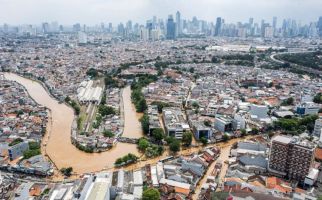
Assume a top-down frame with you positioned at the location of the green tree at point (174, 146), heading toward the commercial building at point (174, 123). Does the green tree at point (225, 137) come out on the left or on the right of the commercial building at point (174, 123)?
right

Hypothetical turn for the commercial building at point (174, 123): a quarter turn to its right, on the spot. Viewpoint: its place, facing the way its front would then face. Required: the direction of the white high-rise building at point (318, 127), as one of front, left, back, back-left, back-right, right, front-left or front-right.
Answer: back

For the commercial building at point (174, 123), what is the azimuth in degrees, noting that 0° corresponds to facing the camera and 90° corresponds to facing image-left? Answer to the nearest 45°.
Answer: approximately 0°

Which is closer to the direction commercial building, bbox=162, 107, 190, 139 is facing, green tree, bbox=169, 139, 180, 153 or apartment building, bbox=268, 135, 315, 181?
the green tree

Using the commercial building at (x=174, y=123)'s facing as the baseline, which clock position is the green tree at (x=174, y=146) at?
The green tree is roughly at 12 o'clock from the commercial building.

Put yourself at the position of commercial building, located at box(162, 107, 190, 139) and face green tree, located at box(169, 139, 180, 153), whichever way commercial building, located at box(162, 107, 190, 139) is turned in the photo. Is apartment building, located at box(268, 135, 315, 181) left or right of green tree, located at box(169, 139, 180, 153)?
left

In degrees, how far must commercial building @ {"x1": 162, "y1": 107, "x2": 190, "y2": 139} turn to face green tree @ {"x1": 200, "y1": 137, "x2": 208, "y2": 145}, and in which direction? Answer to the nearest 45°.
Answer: approximately 45° to its left

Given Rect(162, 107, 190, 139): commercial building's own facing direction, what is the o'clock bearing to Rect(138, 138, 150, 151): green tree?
The green tree is roughly at 1 o'clock from the commercial building.

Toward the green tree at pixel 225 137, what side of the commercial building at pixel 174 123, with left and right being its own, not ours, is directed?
left

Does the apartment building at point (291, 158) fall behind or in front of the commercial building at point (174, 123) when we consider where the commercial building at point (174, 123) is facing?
in front

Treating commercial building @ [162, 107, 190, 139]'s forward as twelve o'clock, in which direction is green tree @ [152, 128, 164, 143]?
The green tree is roughly at 1 o'clock from the commercial building.
